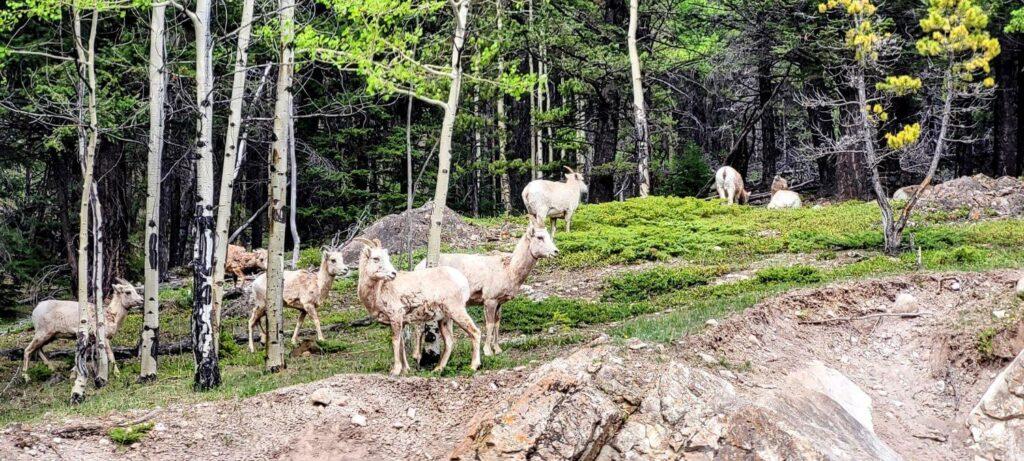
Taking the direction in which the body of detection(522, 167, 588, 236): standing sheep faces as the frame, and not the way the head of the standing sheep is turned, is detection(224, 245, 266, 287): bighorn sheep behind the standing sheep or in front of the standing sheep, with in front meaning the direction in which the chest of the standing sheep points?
behind

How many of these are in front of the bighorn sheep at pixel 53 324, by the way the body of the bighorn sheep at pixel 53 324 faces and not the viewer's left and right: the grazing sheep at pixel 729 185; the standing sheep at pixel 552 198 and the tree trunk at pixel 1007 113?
3

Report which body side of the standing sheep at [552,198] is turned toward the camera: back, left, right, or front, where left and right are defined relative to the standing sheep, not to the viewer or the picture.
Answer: right

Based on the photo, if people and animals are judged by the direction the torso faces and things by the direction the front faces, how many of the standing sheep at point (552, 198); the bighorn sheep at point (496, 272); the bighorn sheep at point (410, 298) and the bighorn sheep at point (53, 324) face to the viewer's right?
3

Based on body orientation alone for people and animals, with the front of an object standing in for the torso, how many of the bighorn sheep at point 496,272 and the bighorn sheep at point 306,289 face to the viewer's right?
2

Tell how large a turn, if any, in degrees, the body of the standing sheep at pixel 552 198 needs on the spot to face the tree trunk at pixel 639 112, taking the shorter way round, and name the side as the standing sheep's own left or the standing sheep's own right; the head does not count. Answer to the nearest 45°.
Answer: approximately 45° to the standing sheep's own left

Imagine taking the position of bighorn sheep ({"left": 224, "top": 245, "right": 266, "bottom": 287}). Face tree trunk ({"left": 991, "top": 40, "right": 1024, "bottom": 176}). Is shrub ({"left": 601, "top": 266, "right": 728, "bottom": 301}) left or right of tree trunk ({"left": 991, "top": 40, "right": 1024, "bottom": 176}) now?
right

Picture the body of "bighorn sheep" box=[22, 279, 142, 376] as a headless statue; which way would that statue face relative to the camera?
to the viewer's right

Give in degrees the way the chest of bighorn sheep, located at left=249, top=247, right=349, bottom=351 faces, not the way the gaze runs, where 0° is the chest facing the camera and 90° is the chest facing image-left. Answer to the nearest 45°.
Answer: approximately 270°

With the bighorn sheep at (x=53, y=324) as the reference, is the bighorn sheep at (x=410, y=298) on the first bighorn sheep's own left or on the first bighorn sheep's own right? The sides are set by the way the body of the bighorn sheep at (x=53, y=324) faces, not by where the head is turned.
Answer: on the first bighorn sheep's own right

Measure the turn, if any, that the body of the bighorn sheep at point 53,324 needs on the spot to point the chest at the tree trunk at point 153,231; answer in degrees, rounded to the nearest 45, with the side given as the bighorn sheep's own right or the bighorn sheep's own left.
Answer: approximately 45° to the bighorn sheep's own right

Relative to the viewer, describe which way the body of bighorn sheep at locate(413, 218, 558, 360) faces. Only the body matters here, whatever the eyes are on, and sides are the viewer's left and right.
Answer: facing to the right of the viewer

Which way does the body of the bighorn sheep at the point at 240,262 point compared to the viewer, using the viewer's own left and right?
facing to the right of the viewer

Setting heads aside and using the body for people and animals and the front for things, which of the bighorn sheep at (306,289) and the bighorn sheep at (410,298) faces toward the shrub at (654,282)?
the bighorn sheep at (306,289)
